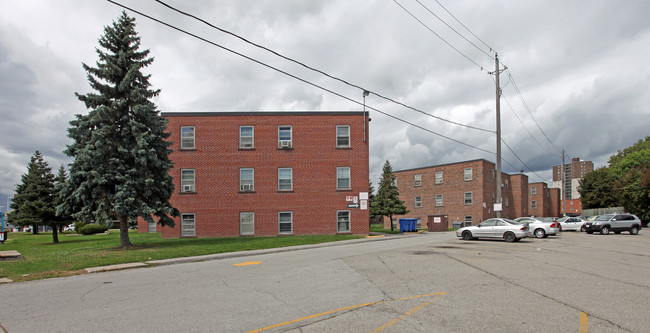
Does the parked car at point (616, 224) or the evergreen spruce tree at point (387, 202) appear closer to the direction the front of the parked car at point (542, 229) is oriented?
the evergreen spruce tree

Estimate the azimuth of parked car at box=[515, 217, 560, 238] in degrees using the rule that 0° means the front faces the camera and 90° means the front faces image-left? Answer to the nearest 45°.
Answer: approximately 135°

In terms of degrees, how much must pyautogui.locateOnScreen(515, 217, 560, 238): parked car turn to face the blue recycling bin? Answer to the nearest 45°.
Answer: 0° — it already faces it

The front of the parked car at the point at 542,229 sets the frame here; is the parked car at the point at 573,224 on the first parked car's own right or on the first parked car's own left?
on the first parked car's own right

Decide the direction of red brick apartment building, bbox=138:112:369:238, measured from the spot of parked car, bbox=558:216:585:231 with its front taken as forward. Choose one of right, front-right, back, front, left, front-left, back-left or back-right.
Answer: front-left

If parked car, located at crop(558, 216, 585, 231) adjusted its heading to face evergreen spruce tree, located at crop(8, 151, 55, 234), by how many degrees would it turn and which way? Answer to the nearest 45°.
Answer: approximately 45° to its left

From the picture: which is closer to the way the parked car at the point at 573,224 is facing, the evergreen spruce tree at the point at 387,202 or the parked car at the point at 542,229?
the evergreen spruce tree
